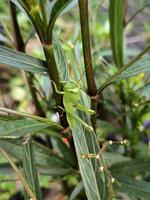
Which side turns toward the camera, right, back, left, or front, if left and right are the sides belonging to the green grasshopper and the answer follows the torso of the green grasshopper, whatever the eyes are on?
back
